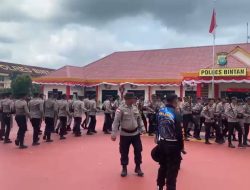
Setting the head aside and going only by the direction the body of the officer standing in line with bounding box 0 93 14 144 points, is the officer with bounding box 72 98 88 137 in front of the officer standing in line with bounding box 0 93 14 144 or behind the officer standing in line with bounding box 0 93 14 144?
in front

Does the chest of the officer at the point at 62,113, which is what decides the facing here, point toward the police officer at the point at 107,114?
yes

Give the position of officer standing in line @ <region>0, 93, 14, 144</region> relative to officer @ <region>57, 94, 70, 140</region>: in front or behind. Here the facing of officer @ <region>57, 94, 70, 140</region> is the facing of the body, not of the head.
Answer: behind

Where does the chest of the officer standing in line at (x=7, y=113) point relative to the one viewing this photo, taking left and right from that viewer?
facing away from the viewer and to the right of the viewer

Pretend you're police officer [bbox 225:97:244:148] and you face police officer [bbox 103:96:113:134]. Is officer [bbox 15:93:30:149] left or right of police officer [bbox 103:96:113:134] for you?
left

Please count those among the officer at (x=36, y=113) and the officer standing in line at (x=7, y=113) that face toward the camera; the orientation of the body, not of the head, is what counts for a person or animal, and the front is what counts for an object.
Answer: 0

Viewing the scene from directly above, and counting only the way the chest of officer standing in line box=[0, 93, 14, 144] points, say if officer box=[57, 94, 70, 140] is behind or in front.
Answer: in front

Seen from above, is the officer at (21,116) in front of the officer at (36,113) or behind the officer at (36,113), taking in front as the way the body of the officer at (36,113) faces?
behind

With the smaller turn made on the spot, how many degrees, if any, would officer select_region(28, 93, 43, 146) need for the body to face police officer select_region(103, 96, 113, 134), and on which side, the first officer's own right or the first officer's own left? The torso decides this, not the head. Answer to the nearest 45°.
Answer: approximately 45° to the first officer's own right

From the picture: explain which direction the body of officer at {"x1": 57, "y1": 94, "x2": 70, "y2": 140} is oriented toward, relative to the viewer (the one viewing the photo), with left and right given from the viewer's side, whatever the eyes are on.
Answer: facing away from the viewer and to the right of the viewer
